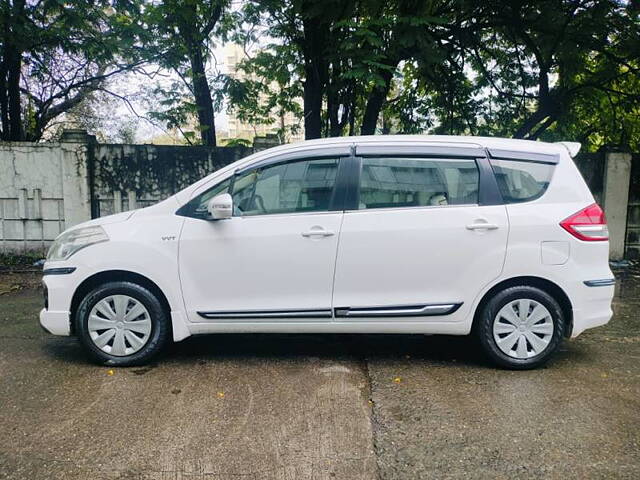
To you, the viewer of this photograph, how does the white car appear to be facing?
facing to the left of the viewer

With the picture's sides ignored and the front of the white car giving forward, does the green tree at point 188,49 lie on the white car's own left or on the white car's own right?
on the white car's own right
